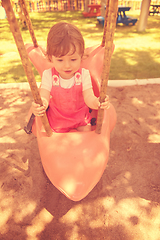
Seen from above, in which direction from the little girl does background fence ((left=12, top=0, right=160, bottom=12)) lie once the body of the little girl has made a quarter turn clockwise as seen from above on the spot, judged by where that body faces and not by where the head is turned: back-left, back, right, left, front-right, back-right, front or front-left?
right

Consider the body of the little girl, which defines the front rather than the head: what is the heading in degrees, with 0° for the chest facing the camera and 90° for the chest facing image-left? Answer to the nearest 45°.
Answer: approximately 0°

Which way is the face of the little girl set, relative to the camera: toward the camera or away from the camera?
toward the camera
